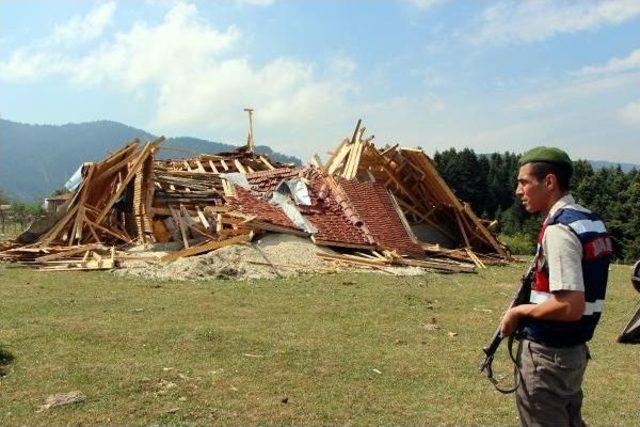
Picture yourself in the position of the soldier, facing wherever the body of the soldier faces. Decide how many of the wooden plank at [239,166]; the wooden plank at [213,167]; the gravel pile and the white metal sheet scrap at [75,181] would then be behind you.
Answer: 0

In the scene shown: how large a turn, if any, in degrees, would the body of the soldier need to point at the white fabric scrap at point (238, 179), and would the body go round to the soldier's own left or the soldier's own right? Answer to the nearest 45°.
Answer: approximately 45° to the soldier's own right

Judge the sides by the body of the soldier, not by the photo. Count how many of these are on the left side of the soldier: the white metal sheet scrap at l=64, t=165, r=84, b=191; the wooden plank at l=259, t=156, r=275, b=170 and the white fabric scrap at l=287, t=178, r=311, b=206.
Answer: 0

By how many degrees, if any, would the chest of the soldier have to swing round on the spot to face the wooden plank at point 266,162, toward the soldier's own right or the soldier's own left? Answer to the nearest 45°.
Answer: approximately 45° to the soldier's own right

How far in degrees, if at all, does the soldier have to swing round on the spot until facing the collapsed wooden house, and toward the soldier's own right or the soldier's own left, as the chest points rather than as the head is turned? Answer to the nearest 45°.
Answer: approximately 45° to the soldier's own right

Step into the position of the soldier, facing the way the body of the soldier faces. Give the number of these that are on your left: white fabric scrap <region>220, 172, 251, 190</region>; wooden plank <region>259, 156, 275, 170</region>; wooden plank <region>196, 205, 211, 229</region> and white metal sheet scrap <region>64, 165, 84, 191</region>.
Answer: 0

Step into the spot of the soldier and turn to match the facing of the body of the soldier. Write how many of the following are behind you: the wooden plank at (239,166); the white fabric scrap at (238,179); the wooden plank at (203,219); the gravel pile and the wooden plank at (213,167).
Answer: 0

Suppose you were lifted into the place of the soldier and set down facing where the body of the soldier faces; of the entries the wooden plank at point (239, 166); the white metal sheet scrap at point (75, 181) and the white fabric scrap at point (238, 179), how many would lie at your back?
0

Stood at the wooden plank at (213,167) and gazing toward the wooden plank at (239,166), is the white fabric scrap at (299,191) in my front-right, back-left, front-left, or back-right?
front-right

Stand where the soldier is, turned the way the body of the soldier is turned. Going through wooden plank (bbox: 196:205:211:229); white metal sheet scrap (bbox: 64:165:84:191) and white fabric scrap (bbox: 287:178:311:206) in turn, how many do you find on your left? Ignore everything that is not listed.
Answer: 0

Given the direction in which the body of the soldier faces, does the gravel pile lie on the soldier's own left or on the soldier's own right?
on the soldier's own right

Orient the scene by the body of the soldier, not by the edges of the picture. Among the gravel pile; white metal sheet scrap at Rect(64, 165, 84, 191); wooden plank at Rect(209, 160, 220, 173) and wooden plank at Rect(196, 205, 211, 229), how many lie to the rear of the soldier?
0

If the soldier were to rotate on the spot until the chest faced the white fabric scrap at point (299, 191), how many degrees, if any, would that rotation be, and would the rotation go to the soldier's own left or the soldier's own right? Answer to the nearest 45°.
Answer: approximately 45° to the soldier's own right

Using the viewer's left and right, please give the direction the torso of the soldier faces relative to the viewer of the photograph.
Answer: facing to the left of the viewer

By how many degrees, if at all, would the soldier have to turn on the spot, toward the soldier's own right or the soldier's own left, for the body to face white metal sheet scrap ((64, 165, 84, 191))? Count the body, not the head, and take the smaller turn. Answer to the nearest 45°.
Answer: approximately 45° to the soldier's own right

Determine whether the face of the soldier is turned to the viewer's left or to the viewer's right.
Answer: to the viewer's left
